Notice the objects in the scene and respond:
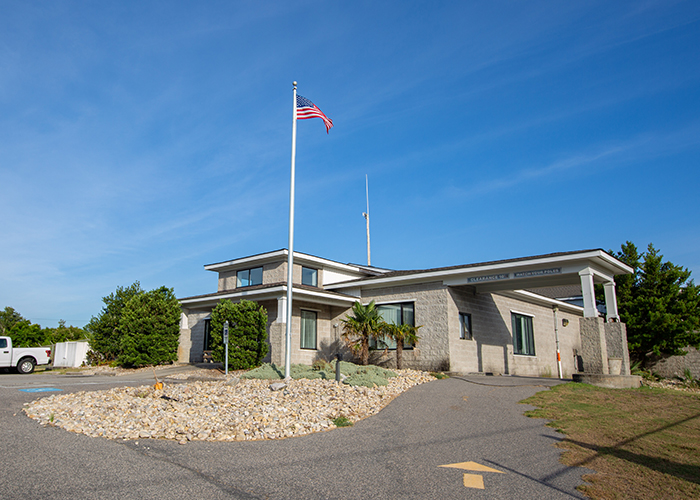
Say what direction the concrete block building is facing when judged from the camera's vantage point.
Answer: facing the viewer and to the left of the viewer

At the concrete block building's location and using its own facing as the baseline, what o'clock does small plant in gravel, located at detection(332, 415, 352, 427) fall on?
The small plant in gravel is roughly at 11 o'clock from the concrete block building.

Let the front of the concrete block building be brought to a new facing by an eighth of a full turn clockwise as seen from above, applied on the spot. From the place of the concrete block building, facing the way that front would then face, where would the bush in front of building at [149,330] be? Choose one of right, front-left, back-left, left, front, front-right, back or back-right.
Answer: front

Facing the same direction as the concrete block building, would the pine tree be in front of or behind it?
behind

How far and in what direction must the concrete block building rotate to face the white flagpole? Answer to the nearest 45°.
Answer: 0° — it already faces it

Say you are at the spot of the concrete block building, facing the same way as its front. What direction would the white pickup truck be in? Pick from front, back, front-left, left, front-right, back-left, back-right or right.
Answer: front-right

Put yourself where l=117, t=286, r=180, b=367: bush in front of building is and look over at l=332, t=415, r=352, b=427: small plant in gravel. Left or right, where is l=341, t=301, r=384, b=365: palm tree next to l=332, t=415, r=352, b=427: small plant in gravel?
left
